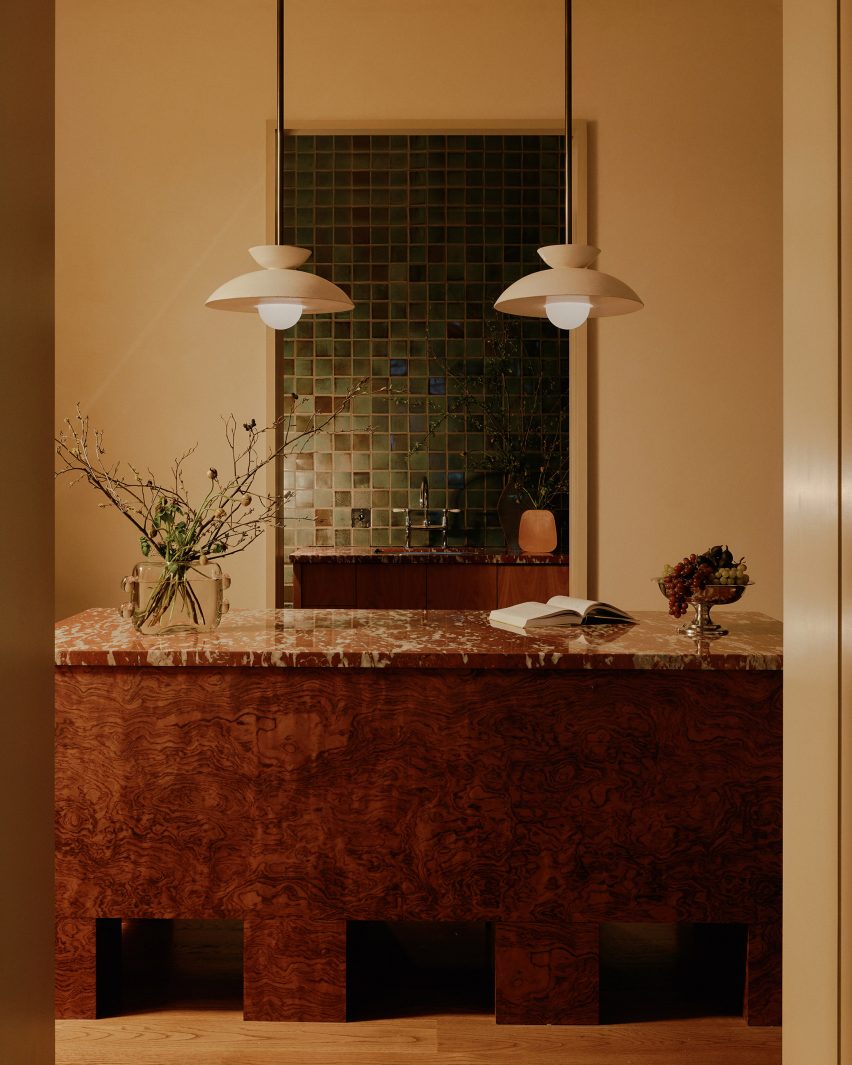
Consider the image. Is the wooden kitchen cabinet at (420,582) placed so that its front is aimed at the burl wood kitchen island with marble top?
yes

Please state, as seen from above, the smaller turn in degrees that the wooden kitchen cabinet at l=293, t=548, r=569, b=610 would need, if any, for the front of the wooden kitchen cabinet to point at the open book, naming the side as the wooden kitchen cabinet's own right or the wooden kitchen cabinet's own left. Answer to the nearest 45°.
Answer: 0° — it already faces it

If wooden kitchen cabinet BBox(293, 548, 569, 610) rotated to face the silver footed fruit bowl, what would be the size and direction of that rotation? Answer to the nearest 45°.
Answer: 0° — it already faces it

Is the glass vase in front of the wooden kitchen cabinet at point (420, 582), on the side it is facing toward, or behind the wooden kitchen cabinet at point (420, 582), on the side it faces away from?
in front

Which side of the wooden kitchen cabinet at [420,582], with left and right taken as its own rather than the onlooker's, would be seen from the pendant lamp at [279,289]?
front

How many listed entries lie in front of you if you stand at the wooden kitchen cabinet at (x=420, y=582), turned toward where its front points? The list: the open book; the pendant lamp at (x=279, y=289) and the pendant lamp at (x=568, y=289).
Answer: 3

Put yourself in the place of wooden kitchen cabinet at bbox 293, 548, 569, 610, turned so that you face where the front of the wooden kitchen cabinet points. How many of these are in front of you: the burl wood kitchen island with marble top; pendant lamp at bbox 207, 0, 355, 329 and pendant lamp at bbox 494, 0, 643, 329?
3

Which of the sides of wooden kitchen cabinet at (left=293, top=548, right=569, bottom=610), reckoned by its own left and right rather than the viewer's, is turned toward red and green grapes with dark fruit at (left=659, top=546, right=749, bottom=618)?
front

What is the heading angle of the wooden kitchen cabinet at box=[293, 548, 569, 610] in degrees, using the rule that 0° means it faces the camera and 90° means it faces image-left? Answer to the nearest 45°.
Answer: approximately 0°

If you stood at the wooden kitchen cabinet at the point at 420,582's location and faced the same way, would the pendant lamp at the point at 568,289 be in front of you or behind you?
in front
